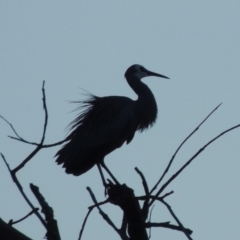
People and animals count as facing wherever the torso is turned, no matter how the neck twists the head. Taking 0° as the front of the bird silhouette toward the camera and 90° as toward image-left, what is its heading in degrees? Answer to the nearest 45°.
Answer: approximately 270°
